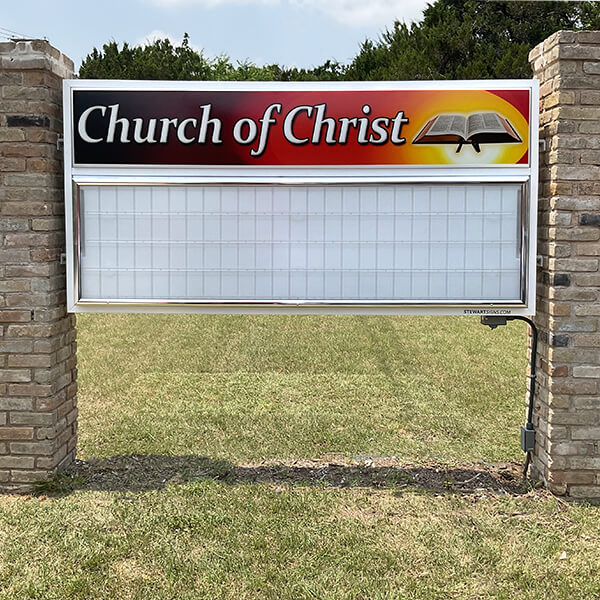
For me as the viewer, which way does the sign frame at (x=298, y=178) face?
facing the viewer

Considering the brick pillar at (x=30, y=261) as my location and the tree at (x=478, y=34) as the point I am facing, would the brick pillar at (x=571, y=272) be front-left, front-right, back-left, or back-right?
front-right

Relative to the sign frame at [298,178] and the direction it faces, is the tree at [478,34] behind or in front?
behind
